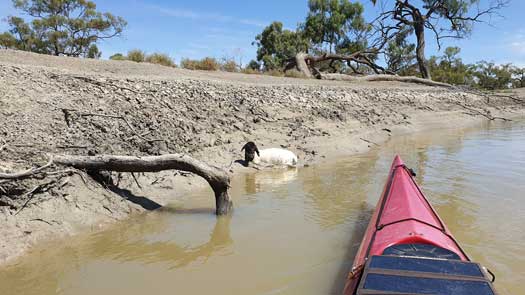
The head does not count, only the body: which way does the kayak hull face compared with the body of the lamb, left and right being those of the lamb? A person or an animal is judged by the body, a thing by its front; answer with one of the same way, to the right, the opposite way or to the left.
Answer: to the right

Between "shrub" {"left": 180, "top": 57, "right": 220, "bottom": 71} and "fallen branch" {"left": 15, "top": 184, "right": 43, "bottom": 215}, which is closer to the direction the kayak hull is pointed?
the shrub

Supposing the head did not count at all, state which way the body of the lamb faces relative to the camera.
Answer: to the viewer's left

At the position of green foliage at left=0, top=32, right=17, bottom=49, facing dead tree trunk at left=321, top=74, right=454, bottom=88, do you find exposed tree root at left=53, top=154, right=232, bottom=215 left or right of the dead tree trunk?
right

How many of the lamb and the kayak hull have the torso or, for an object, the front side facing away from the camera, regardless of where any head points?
1

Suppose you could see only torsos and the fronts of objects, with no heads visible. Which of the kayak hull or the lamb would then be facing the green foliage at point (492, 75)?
the kayak hull

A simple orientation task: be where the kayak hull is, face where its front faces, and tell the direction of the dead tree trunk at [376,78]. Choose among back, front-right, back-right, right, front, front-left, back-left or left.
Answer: front

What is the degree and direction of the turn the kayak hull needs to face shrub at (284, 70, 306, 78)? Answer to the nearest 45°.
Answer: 0° — it already faces it

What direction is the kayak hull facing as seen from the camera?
away from the camera

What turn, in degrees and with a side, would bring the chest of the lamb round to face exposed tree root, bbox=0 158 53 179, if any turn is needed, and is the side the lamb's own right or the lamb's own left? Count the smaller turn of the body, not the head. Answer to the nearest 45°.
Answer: approximately 45° to the lamb's own left

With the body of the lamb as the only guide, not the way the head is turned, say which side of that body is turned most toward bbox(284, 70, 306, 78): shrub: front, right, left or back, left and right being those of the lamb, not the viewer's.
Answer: right

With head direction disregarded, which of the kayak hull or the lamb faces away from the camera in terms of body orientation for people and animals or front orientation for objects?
the kayak hull

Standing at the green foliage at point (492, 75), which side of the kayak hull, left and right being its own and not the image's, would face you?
front
